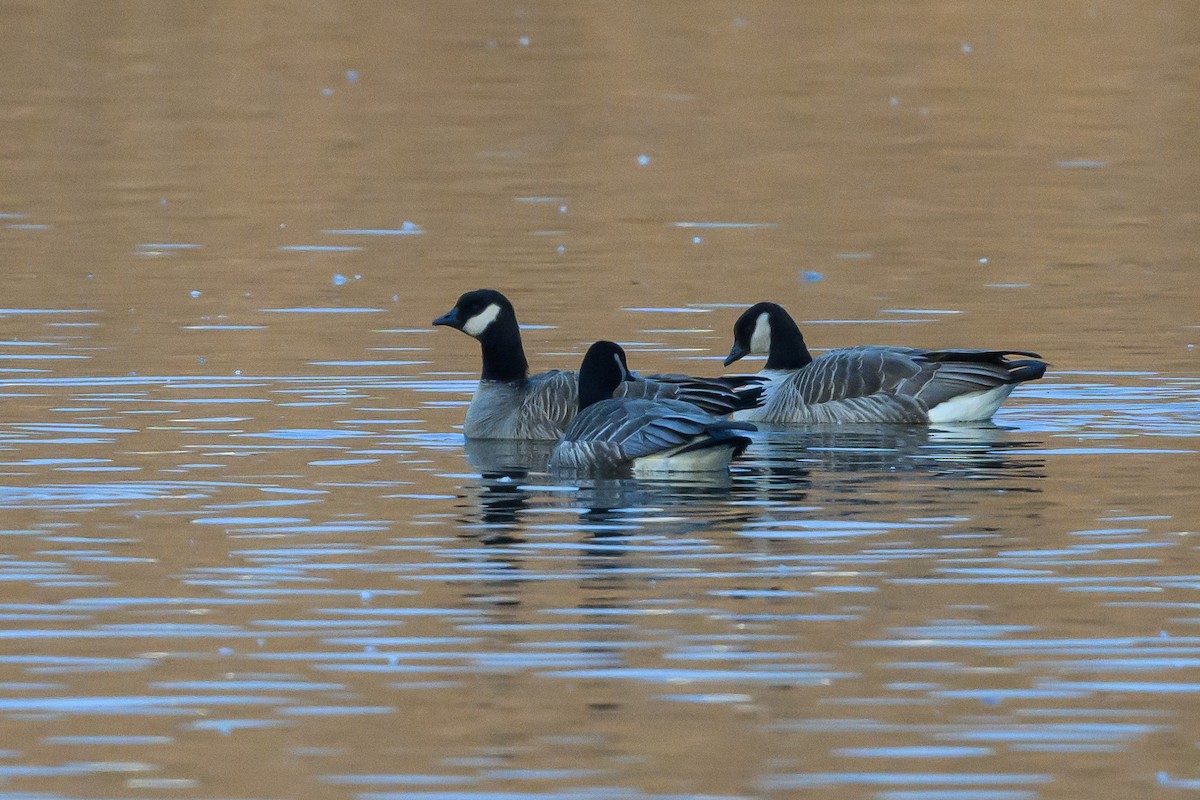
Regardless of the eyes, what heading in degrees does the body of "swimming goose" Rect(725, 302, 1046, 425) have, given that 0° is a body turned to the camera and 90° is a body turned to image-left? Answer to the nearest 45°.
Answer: approximately 90°

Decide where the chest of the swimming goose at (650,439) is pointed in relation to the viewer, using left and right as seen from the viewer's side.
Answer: facing to the left of the viewer

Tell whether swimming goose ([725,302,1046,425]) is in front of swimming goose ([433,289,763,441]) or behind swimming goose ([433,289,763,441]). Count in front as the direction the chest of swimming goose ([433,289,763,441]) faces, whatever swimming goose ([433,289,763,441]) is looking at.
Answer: behind

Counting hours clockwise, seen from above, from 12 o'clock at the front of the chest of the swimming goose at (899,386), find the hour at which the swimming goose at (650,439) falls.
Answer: the swimming goose at (650,439) is roughly at 10 o'clock from the swimming goose at (899,386).

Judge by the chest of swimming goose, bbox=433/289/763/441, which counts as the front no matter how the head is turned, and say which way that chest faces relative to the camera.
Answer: to the viewer's left
